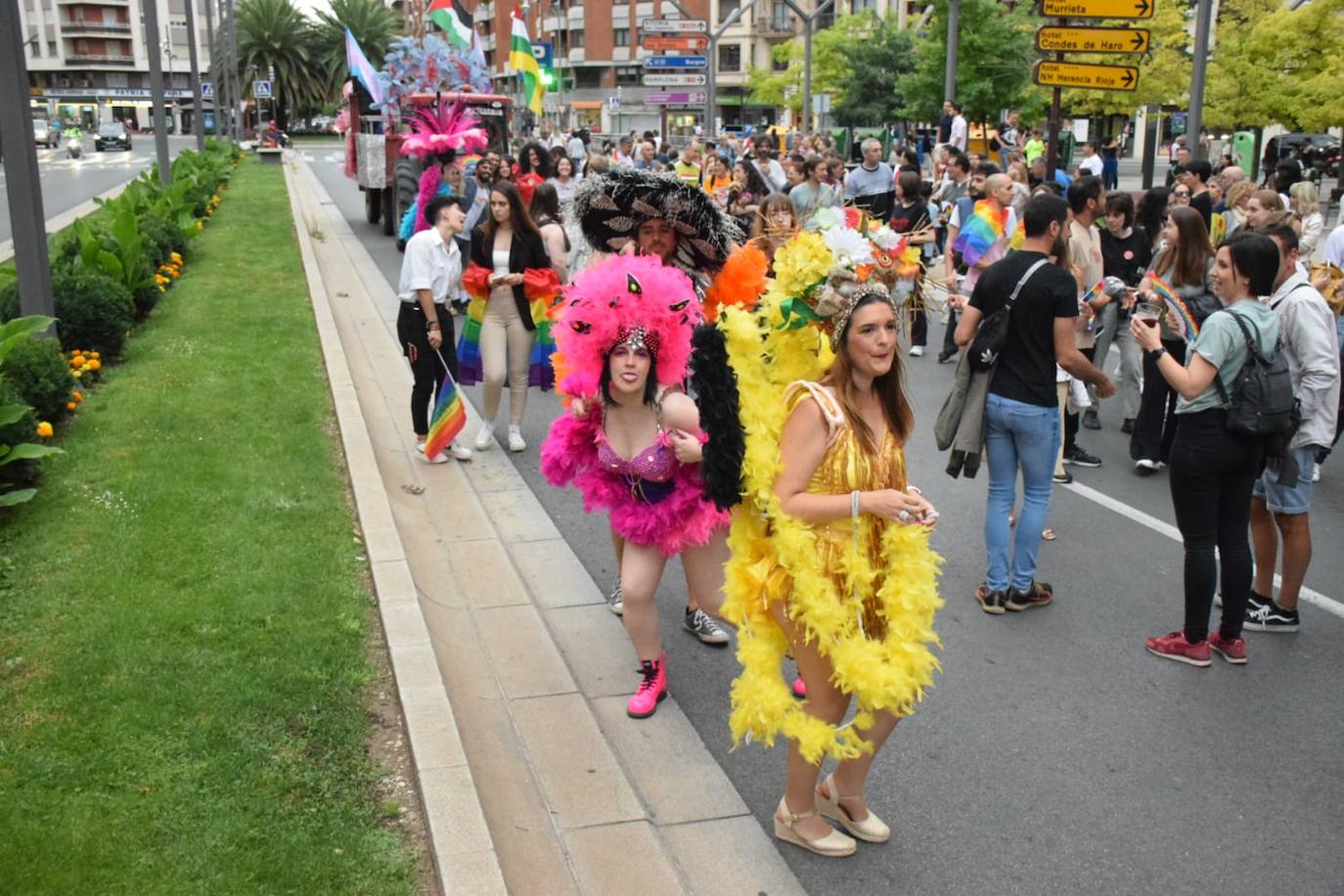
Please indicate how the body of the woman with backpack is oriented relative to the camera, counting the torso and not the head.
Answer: to the viewer's left

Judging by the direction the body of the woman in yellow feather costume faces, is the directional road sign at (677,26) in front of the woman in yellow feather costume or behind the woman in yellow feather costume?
behind

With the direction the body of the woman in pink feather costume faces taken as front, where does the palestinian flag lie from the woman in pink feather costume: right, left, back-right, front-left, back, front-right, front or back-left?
back

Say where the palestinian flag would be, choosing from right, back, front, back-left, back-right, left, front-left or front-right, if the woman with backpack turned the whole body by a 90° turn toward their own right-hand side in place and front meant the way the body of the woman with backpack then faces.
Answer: front-left

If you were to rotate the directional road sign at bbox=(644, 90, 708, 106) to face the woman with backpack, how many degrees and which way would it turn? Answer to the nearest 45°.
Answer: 0° — it already faces them

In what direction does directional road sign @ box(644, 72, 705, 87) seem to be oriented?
toward the camera

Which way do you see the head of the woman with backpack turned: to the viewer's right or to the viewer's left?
to the viewer's left

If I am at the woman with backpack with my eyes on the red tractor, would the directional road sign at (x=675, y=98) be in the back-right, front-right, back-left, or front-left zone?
front-right

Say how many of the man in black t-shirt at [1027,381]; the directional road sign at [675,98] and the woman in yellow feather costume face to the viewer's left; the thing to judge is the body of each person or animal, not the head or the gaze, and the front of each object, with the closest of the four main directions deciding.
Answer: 0

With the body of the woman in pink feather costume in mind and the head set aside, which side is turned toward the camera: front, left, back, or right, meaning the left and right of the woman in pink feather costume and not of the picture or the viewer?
front

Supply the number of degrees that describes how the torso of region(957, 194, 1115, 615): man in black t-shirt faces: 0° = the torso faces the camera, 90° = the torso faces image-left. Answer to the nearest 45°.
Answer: approximately 225°

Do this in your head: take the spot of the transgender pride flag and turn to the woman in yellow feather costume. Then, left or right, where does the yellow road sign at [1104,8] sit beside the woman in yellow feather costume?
left

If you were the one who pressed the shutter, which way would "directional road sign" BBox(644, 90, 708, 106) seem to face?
facing the viewer

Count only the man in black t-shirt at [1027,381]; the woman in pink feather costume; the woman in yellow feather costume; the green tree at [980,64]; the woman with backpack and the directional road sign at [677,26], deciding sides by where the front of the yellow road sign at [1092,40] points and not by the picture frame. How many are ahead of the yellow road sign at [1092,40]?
4

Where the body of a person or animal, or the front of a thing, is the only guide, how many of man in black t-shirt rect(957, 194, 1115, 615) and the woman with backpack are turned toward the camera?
0
